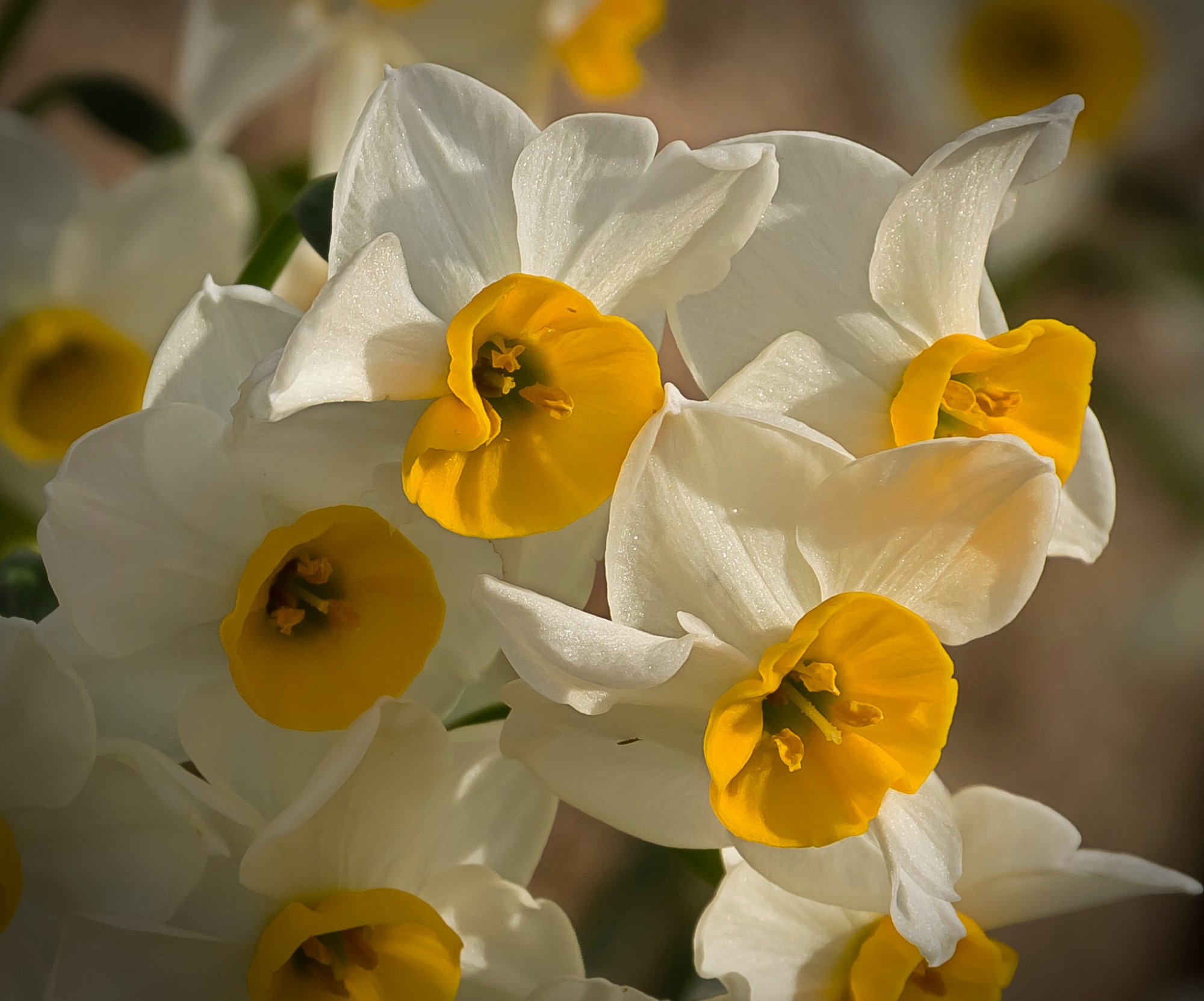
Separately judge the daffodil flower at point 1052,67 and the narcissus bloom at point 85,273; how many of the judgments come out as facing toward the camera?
2

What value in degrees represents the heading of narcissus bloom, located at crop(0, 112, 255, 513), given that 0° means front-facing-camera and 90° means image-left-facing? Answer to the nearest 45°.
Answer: approximately 0°
